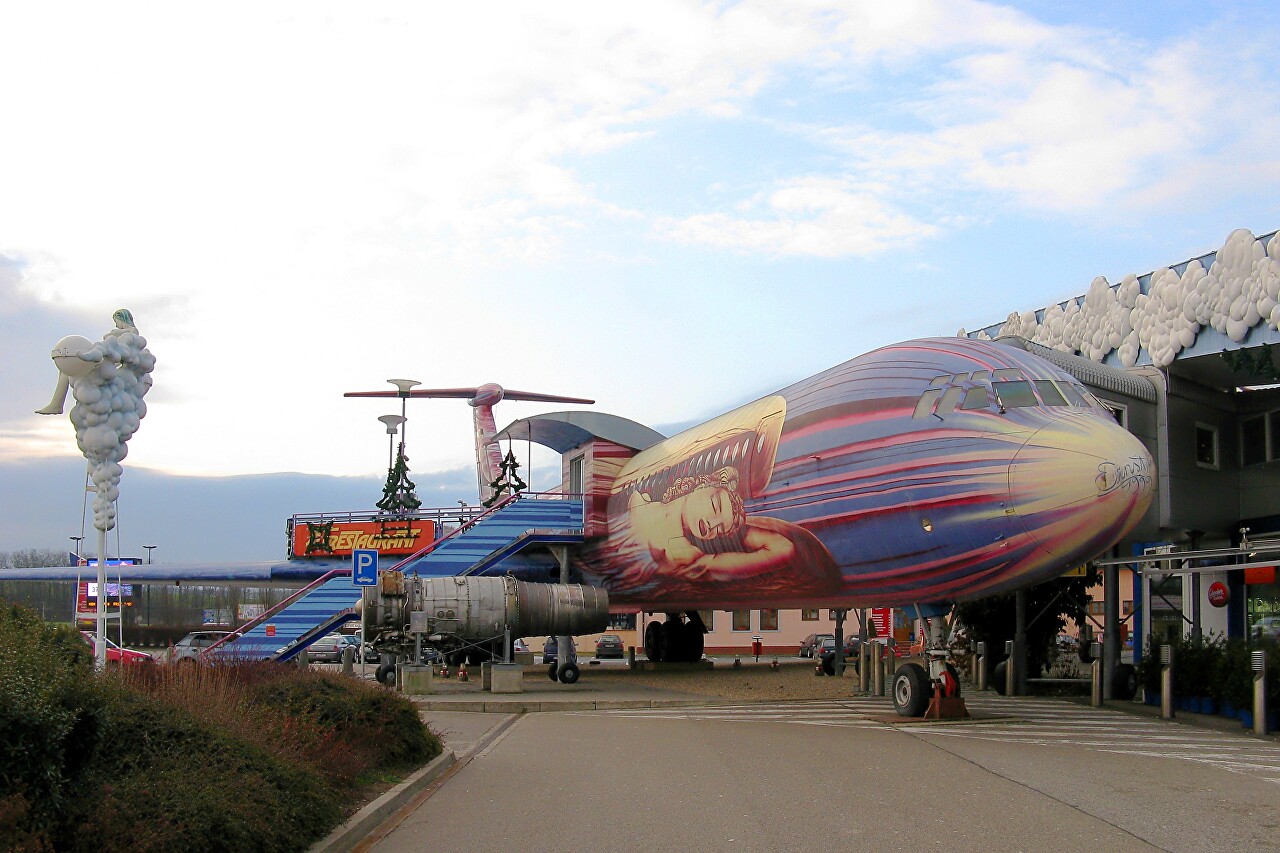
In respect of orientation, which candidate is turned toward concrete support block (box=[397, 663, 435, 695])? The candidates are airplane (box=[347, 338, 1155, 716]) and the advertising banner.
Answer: the advertising banner

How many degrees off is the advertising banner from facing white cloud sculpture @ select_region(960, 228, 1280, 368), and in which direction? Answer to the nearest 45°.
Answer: approximately 45° to its left

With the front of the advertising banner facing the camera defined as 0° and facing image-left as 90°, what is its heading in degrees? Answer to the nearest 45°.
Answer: approximately 0°

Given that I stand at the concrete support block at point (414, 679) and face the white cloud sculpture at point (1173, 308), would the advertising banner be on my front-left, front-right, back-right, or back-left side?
back-left

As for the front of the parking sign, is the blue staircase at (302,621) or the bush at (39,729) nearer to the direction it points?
the bush

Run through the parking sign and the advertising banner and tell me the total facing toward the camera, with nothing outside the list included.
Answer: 2

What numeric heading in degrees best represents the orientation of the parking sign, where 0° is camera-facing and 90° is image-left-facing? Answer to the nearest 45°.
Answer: approximately 0°

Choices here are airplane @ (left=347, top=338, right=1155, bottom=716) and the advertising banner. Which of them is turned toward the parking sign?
the advertising banner

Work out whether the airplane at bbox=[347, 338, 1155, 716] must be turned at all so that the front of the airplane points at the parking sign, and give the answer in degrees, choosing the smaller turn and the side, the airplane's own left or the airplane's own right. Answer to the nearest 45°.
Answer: approximately 135° to the airplane's own right
